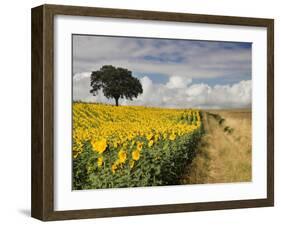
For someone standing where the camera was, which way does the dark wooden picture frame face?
facing the viewer and to the right of the viewer
